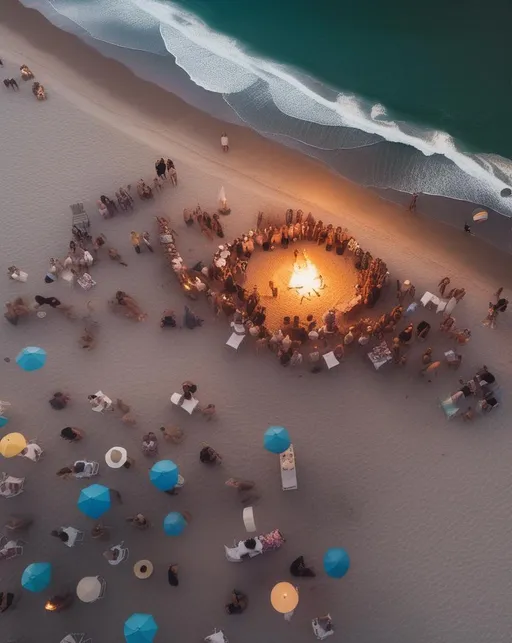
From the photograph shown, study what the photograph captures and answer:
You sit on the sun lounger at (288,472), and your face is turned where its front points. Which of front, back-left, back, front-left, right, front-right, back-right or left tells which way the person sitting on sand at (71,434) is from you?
right

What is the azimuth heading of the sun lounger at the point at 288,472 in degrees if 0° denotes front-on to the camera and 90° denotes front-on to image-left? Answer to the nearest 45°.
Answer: approximately 0°

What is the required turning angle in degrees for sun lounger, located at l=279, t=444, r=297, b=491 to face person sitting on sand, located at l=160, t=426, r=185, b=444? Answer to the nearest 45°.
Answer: approximately 90° to its right

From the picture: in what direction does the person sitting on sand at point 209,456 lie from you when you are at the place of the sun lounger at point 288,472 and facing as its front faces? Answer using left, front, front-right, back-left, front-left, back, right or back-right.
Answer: right

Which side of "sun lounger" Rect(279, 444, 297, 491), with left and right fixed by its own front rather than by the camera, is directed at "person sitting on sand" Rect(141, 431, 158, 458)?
right

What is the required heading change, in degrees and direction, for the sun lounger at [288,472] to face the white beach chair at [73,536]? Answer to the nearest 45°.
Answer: approximately 90° to its right

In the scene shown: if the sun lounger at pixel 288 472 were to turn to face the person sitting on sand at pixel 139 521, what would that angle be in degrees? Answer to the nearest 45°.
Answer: approximately 90° to its right

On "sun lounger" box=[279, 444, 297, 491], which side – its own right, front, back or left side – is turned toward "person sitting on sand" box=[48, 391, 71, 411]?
right

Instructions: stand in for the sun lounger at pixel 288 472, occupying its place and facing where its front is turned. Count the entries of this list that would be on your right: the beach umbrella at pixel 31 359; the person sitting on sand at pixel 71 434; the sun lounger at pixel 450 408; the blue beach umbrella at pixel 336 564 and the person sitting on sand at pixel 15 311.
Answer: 3
